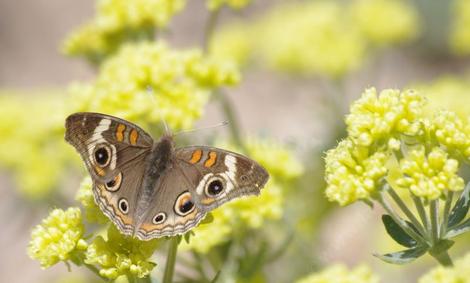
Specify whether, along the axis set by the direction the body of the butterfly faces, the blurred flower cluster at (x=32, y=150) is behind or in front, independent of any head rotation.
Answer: in front

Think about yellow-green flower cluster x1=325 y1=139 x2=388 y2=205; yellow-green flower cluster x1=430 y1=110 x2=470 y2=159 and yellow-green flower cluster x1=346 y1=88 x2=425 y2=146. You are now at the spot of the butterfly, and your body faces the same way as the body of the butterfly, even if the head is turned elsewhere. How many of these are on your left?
0

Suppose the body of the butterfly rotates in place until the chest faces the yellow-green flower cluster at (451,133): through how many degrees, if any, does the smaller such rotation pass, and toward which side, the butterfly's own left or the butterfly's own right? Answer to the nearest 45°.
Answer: approximately 90° to the butterfly's own right

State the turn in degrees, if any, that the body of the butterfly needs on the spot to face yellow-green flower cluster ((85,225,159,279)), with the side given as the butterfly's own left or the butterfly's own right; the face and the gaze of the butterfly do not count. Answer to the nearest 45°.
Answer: approximately 90° to the butterfly's own left

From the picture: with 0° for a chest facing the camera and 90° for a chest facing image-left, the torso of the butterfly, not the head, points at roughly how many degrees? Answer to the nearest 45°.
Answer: approximately 180°

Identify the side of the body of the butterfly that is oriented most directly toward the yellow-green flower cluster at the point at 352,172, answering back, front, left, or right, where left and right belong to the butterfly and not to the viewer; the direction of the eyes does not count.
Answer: right

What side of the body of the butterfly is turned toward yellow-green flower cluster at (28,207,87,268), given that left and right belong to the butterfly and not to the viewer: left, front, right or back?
left

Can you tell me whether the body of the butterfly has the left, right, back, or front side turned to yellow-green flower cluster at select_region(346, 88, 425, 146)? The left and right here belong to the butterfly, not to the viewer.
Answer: right

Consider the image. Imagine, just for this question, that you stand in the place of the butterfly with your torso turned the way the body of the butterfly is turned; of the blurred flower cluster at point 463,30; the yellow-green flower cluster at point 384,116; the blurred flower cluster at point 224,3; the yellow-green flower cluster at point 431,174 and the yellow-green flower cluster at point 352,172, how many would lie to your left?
0

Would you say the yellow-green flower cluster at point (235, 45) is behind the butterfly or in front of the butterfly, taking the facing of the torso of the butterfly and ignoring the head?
in front

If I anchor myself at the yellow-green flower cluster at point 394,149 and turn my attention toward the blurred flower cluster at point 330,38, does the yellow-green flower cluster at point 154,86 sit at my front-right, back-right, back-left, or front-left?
front-left
